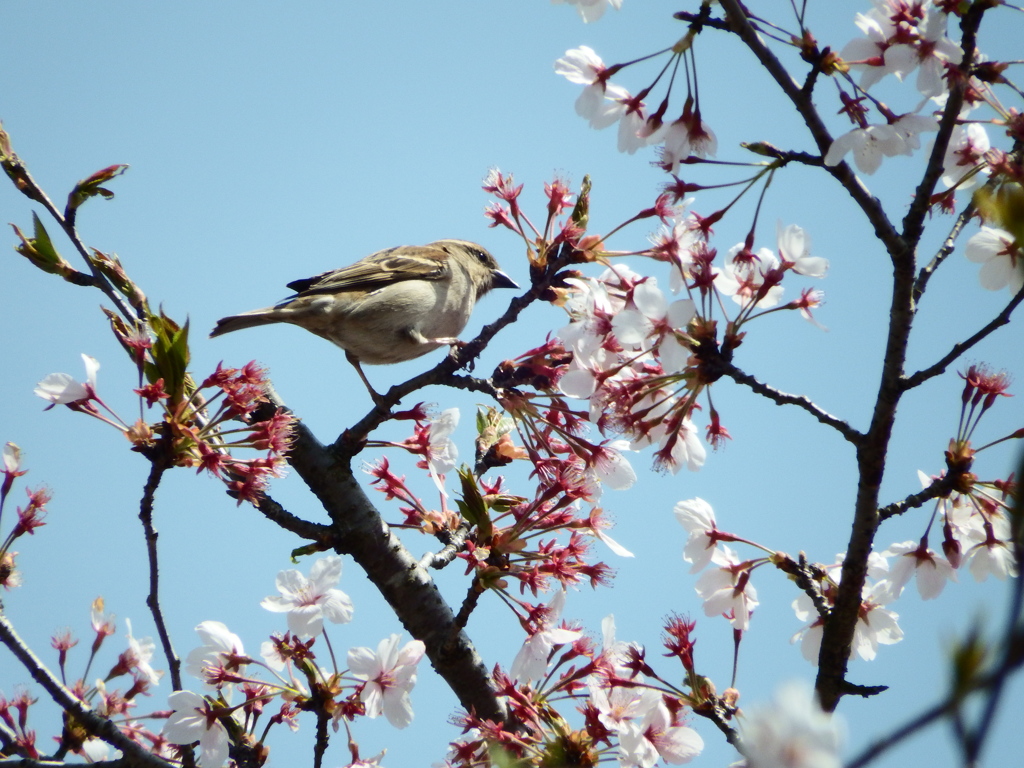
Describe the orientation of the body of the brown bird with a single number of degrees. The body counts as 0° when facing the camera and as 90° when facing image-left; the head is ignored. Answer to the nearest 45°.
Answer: approximately 270°

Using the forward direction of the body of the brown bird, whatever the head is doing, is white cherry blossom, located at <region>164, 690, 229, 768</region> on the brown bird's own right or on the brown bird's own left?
on the brown bird's own right
